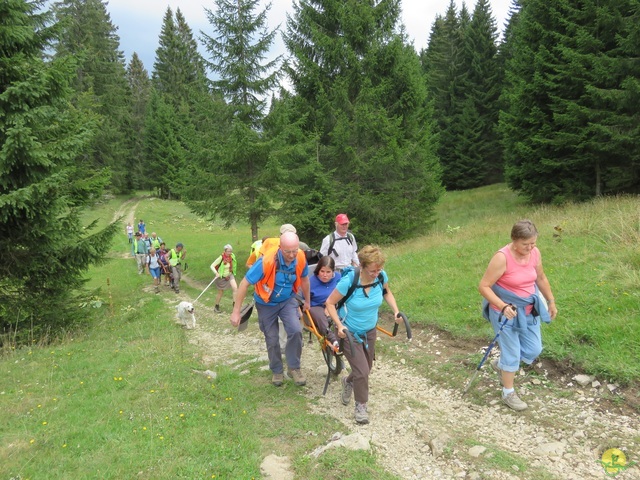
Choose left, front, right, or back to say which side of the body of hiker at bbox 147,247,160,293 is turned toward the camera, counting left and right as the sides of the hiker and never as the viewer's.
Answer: front

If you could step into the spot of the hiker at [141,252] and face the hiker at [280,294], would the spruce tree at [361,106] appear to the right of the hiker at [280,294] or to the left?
left

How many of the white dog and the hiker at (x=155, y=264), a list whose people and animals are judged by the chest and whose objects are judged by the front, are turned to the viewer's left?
0

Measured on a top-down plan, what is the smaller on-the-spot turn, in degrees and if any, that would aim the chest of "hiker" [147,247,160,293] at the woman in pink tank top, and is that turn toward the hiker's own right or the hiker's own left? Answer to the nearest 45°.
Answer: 0° — they already face them

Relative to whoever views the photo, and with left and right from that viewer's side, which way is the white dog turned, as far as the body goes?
facing the viewer and to the right of the viewer

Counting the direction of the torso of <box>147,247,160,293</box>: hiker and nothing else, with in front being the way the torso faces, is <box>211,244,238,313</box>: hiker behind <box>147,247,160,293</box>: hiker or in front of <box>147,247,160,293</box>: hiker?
in front

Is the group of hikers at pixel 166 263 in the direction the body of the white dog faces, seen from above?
no

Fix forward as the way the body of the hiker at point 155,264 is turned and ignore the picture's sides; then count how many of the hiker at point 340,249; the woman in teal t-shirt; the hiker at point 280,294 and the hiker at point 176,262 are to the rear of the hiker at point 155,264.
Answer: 0

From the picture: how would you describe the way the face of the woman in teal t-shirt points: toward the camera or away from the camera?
toward the camera

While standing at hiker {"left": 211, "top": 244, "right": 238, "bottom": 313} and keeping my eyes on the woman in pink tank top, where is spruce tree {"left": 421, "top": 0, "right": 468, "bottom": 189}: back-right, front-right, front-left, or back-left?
back-left

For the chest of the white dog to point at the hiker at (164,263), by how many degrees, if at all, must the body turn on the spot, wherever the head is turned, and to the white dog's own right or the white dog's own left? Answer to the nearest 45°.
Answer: approximately 135° to the white dog's own left

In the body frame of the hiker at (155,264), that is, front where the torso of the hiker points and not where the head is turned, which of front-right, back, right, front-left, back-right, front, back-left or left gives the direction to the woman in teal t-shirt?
front

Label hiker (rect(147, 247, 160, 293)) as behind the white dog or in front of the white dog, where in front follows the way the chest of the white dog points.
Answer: behind

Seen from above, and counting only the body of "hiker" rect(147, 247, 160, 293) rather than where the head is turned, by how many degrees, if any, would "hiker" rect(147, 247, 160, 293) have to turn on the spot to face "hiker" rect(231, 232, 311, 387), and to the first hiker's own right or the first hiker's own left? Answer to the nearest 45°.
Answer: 0° — they already face them

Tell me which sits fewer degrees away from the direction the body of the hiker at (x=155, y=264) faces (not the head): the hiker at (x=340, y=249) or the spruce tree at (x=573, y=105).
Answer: the hiker

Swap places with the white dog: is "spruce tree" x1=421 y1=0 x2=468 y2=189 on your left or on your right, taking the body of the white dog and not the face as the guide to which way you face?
on your left

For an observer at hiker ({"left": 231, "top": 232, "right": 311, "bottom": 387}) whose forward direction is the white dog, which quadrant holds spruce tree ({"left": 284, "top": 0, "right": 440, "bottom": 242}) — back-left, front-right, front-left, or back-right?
front-right
